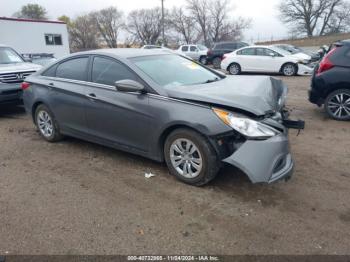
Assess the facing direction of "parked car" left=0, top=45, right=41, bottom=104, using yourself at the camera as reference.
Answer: facing the viewer and to the right of the viewer

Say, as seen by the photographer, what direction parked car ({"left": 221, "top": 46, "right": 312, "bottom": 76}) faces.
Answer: facing to the right of the viewer

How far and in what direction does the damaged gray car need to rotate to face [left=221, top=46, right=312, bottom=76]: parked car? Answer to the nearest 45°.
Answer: approximately 135° to its left

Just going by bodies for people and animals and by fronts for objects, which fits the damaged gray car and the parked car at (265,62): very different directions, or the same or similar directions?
same or similar directions

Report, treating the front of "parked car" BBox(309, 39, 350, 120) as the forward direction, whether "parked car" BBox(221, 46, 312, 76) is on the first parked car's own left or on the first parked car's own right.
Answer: on the first parked car's own left

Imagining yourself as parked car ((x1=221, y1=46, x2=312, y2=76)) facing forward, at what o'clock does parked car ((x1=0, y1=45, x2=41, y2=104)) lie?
parked car ((x1=0, y1=45, x2=41, y2=104)) is roughly at 4 o'clock from parked car ((x1=221, y1=46, x2=312, y2=76)).

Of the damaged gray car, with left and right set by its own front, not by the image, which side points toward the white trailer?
back

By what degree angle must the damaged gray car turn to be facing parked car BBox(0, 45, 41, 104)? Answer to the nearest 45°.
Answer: approximately 180°

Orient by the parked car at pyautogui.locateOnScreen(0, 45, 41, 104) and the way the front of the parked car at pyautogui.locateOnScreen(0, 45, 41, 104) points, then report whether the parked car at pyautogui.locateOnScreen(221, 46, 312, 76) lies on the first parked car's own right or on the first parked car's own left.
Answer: on the first parked car's own left

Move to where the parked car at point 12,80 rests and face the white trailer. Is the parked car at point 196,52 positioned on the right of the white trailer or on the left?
right

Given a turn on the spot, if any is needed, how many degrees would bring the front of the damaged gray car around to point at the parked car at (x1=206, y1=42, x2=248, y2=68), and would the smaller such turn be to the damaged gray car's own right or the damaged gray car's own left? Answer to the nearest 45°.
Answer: approximately 135° to the damaged gray car's own left

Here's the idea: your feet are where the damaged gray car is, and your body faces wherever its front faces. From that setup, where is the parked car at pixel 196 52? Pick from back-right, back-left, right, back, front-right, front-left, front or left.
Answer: back-left
